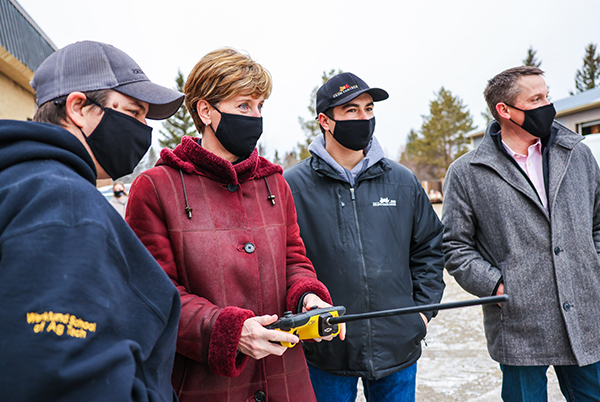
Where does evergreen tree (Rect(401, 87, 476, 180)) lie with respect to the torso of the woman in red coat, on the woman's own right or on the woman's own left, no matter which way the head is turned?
on the woman's own left

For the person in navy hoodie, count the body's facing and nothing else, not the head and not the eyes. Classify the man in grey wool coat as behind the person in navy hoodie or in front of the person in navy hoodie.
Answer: in front

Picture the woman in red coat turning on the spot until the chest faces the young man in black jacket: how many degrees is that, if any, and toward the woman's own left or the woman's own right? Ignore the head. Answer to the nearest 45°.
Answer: approximately 90° to the woman's own left

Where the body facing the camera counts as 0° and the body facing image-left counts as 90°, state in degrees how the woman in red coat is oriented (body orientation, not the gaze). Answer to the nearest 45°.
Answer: approximately 315°

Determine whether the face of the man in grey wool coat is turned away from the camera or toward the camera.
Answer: toward the camera

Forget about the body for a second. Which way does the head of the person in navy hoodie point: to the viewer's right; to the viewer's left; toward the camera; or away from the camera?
to the viewer's right

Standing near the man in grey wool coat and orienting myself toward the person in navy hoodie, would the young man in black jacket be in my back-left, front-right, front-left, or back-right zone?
front-right

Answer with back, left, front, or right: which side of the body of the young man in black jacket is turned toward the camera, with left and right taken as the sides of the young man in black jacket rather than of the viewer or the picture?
front

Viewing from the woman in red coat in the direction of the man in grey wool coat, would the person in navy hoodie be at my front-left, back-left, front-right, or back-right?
back-right

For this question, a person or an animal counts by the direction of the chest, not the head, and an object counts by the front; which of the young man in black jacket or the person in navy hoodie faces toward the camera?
the young man in black jacket

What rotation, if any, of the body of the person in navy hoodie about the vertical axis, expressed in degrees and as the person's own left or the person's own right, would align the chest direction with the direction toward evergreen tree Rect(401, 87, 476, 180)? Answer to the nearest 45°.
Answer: approximately 45° to the person's own left

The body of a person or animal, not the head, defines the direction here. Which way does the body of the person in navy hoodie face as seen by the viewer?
to the viewer's right

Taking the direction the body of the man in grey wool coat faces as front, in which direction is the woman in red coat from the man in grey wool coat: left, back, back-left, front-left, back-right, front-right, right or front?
right
